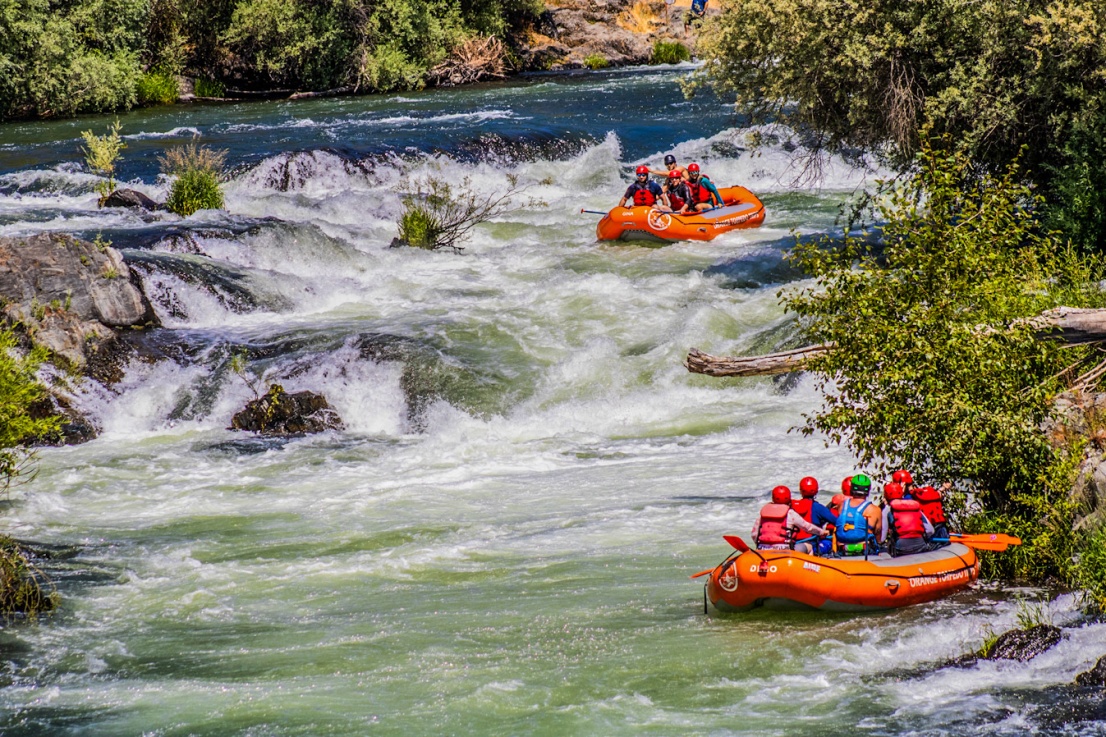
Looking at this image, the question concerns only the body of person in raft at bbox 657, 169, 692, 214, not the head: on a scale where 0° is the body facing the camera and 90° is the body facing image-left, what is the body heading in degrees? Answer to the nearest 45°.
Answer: approximately 45°

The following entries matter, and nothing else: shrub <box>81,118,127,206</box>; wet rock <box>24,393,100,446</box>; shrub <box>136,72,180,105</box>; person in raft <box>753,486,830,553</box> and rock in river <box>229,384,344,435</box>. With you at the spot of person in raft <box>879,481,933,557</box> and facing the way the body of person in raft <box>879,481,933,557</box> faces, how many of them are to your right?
0

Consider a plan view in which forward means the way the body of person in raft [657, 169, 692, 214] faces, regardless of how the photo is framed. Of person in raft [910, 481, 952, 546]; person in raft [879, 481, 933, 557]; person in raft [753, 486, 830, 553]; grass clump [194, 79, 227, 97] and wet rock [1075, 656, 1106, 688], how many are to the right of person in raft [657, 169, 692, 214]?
1

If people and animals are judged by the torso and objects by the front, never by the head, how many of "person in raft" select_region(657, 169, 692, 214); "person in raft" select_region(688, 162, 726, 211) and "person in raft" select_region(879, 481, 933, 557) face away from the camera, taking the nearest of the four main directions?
1

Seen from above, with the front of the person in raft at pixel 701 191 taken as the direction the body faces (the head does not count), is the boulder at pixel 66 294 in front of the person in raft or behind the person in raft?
in front

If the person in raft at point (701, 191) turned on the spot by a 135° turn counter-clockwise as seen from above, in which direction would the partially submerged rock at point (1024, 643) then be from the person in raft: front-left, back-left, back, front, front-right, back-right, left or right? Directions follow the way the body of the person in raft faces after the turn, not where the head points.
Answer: right

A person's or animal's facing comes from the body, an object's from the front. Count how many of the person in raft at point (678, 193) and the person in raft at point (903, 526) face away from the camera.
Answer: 1

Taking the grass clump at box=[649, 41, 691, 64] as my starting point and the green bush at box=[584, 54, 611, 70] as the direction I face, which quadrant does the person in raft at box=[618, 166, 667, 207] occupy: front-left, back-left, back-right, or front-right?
front-left

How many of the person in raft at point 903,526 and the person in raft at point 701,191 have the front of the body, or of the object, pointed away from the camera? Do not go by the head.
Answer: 1

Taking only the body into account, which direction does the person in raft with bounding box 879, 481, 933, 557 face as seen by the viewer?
away from the camera

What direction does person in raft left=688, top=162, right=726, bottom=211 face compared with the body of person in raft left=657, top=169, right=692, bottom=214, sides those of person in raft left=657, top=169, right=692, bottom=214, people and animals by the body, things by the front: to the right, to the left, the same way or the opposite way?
the same way

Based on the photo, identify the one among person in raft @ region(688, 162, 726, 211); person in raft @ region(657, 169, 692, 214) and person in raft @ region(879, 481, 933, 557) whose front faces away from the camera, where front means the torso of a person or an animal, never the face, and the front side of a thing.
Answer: person in raft @ region(879, 481, 933, 557)

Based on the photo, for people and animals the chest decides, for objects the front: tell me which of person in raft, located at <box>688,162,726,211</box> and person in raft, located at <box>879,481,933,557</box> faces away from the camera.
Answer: person in raft, located at <box>879,481,933,557</box>

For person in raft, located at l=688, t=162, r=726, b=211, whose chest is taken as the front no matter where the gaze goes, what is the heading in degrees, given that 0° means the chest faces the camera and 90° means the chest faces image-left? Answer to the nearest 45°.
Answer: approximately 45°

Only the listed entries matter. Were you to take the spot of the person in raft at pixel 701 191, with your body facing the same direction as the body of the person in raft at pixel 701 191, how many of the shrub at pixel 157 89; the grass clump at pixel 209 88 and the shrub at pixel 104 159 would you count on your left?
0
